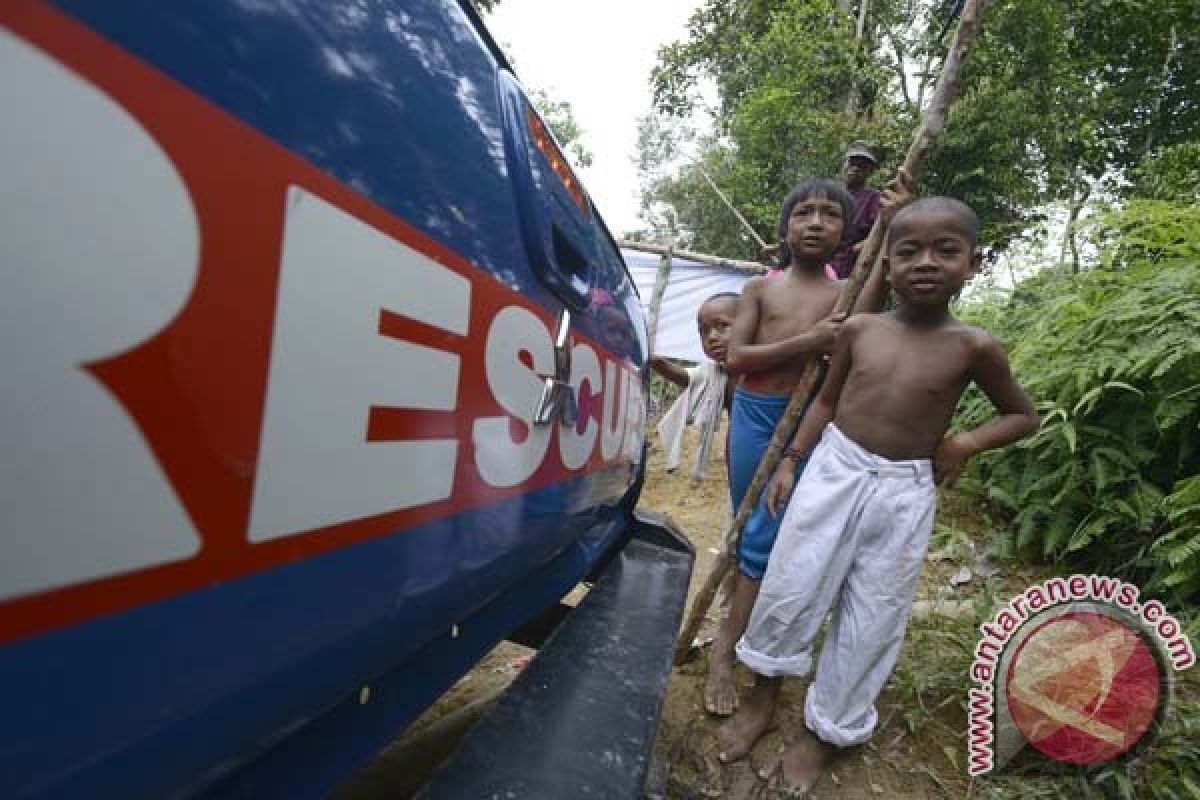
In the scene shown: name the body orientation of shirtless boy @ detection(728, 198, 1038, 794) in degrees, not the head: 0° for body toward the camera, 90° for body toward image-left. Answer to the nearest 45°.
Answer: approximately 0°

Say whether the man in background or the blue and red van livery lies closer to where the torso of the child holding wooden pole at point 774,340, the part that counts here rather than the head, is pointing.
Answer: the blue and red van livery

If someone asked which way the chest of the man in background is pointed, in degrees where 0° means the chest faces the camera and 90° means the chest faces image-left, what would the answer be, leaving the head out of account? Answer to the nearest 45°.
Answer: approximately 45°

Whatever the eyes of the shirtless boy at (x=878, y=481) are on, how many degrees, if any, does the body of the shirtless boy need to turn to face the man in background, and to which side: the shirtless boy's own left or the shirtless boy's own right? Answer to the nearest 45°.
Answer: approximately 180°

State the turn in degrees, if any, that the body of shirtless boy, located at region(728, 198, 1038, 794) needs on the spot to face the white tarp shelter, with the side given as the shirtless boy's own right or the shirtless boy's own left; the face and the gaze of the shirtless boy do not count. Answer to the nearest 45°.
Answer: approximately 135° to the shirtless boy's own right

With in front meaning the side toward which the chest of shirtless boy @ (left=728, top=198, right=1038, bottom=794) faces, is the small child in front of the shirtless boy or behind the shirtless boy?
behind

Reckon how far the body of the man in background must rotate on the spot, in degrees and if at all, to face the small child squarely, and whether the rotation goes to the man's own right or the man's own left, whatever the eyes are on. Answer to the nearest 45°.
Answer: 0° — they already face them

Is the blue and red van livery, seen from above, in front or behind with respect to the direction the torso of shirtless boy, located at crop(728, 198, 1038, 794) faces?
in front

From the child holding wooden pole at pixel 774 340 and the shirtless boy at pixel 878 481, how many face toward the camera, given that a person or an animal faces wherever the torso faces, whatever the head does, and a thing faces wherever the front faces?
2
